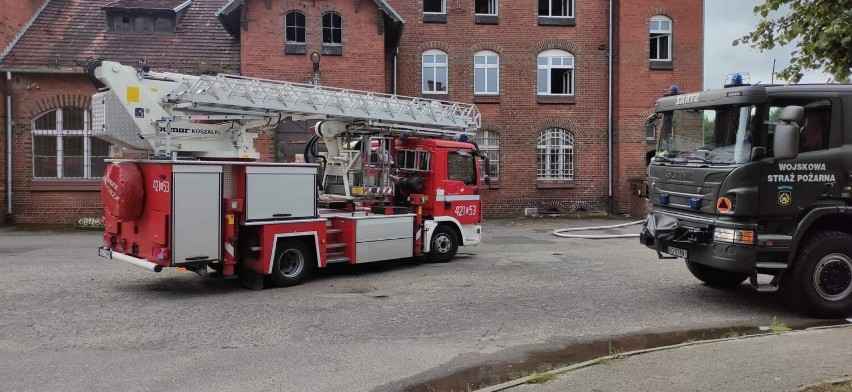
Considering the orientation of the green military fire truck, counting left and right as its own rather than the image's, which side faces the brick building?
right

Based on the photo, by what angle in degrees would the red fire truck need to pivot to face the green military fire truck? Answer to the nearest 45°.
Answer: approximately 90° to its right

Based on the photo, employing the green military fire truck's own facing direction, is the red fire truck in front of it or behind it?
in front

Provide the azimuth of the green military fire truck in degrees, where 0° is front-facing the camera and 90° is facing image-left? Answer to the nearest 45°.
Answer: approximately 45°

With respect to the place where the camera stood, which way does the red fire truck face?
facing away from the viewer and to the right of the viewer
